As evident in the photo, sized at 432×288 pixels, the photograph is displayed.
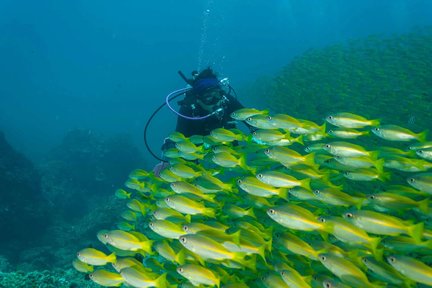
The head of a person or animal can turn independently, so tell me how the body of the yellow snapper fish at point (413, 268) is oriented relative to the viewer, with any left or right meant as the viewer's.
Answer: facing to the left of the viewer

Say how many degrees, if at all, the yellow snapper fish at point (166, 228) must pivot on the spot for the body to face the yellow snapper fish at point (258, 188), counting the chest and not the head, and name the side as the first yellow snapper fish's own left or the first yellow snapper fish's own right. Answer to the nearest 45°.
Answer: approximately 180°

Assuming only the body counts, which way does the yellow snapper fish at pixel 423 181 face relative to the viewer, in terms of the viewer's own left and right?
facing to the left of the viewer

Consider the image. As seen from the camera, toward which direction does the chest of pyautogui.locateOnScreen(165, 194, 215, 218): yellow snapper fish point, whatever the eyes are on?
to the viewer's left

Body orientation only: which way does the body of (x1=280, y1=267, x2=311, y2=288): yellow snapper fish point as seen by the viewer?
to the viewer's left

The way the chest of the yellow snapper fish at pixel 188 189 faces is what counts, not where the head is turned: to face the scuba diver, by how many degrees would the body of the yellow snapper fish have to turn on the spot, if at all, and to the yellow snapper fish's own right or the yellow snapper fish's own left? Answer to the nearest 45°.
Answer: approximately 90° to the yellow snapper fish's own right

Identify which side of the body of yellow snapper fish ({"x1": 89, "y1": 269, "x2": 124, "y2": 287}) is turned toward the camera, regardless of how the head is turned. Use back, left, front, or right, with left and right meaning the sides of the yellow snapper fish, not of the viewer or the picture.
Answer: left

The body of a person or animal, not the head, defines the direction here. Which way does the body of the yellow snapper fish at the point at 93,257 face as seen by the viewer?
to the viewer's left

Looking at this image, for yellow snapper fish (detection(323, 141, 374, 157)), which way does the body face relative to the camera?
to the viewer's left

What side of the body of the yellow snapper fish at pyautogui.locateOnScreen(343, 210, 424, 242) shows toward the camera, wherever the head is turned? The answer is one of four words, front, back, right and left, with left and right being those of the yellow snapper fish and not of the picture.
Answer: left

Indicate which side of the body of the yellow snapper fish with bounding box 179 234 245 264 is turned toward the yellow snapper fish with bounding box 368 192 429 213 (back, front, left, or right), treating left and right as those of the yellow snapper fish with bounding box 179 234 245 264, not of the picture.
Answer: back

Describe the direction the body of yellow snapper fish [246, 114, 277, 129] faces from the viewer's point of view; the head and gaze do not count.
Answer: to the viewer's left

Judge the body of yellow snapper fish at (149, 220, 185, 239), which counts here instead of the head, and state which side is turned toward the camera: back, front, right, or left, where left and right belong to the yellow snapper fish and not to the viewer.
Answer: left
